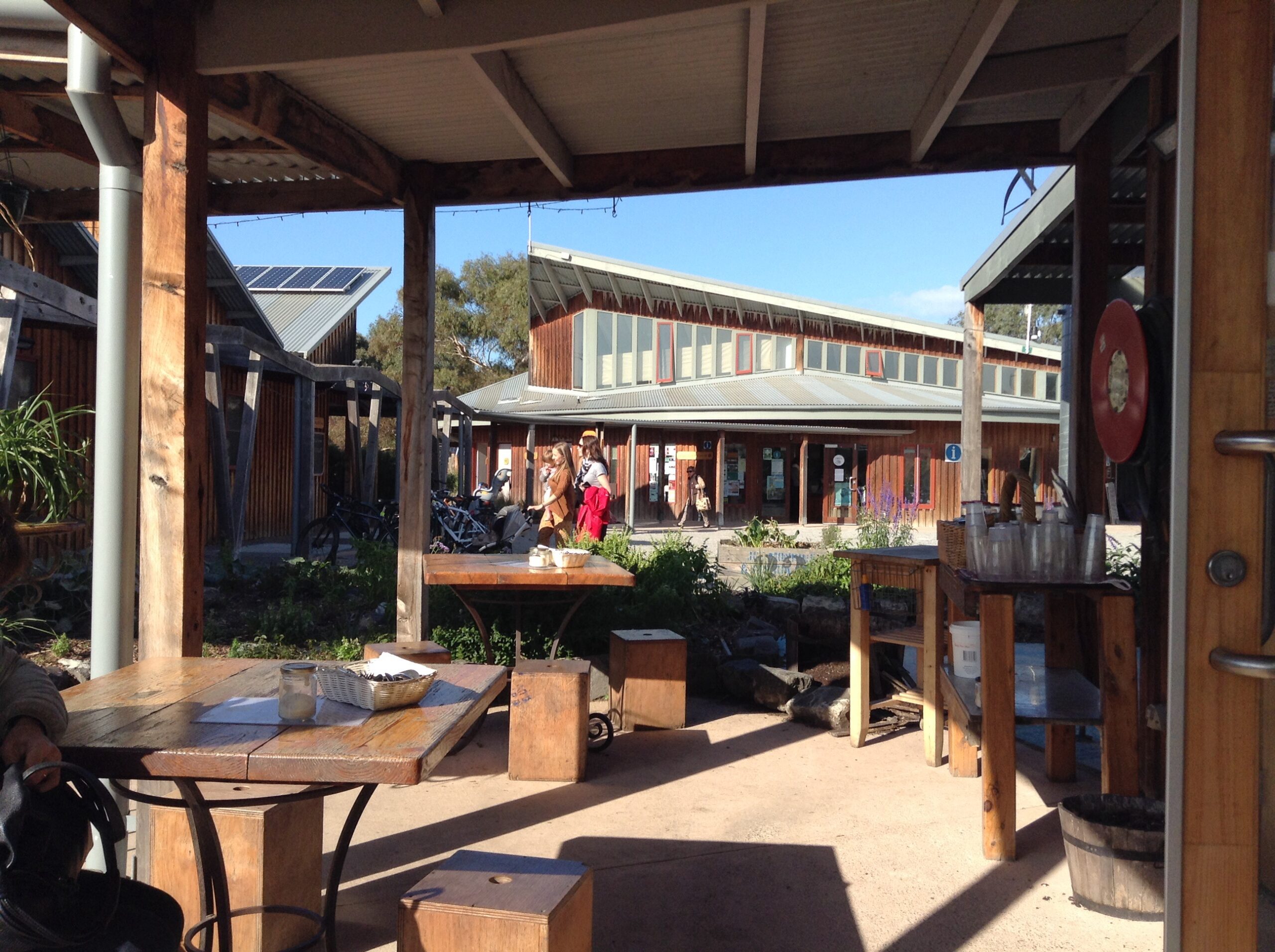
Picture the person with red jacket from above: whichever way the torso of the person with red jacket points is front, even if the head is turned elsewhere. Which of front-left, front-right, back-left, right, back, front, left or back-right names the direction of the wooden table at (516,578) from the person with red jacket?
left

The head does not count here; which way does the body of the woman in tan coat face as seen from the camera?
to the viewer's left

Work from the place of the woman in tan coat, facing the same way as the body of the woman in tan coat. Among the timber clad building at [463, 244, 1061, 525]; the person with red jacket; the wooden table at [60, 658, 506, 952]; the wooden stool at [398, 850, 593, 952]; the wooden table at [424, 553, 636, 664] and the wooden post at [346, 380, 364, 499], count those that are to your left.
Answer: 3

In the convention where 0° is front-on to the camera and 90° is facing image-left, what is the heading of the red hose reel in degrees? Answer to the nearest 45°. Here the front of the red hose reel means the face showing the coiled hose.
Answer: approximately 90°

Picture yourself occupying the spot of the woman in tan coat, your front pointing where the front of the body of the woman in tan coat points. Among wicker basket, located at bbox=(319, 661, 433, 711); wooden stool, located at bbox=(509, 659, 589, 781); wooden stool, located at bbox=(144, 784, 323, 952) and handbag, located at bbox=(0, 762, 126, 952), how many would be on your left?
4

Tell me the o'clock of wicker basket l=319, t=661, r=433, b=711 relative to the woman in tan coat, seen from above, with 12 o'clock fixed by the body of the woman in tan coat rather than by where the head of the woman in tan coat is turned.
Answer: The wicker basket is roughly at 9 o'clock from the woman in tan coat.

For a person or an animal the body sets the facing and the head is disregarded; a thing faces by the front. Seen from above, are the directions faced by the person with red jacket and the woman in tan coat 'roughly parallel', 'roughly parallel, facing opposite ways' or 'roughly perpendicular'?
roughly parallel

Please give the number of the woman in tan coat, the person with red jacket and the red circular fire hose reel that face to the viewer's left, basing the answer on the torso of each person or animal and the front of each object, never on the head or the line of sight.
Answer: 3

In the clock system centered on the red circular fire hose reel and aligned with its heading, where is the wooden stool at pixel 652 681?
The wooden stool is roughly at 1 o'clock from the red circular fire hose reel.

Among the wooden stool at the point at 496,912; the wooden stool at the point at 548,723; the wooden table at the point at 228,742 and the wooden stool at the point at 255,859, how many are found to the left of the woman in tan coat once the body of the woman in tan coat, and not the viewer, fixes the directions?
4

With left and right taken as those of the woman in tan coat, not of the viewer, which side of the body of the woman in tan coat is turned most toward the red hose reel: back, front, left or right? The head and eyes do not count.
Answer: left

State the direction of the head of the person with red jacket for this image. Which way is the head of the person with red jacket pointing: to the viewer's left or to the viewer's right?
to the viewer's left

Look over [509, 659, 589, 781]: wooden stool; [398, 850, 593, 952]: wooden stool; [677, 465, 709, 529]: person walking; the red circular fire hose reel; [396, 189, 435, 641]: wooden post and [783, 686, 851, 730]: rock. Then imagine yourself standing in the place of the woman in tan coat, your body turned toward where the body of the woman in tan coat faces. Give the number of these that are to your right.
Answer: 1

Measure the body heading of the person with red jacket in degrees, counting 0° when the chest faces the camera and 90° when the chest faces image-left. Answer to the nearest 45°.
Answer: approximately 90°

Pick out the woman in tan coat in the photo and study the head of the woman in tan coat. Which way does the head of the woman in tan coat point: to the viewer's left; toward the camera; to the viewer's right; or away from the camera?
to the viewer's left
